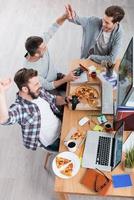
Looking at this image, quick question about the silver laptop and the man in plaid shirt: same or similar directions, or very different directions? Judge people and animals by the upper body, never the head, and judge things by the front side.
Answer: very different directions

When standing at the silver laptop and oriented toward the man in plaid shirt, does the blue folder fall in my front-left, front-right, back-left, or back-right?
back-left

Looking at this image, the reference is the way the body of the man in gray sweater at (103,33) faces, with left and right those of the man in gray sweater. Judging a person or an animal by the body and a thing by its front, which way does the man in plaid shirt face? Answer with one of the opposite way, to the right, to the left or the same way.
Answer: to the left

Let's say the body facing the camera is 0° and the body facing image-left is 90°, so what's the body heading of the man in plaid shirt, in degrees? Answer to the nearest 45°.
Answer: approximately 315°

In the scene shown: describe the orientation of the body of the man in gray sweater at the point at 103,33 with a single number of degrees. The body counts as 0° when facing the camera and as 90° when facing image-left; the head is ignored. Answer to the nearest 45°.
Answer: approximately 45°

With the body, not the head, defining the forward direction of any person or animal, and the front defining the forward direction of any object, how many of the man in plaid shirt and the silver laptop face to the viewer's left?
1

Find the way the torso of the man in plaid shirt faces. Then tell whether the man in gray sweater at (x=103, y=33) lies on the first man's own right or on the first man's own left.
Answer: on the first man's own left

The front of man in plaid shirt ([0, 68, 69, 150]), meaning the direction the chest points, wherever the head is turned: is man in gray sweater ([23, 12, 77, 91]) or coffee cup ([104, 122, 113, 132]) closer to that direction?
the coffee cup

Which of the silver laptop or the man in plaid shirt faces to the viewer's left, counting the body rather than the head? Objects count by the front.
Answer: the silver laptop

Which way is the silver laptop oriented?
to the viewer's left
